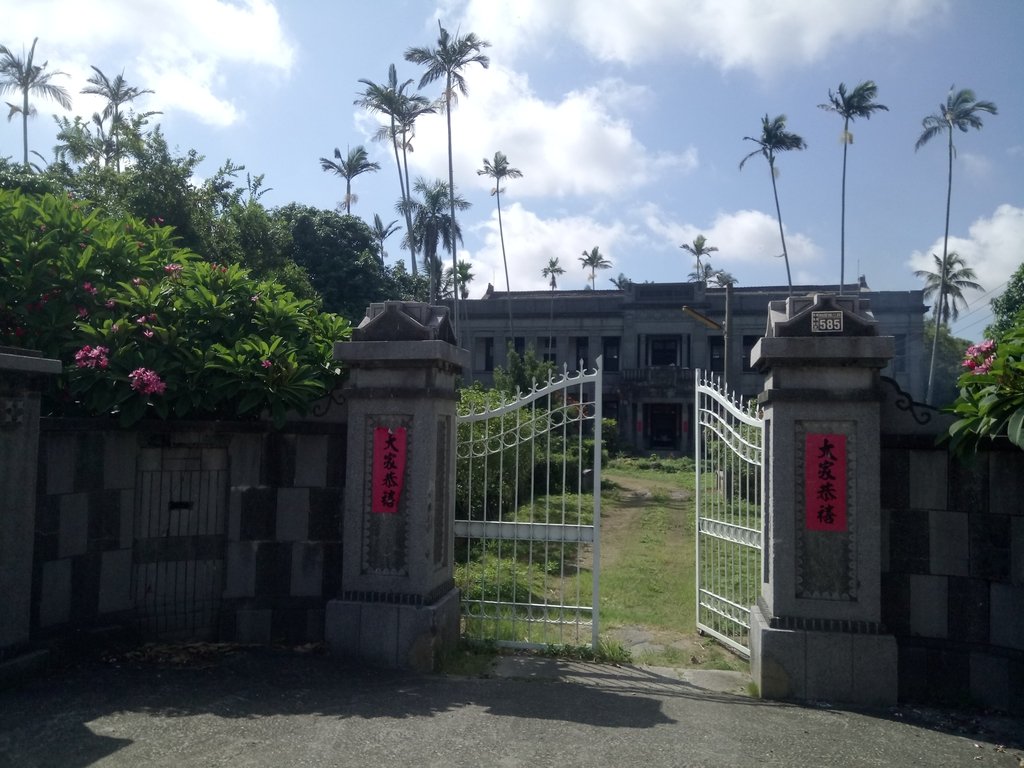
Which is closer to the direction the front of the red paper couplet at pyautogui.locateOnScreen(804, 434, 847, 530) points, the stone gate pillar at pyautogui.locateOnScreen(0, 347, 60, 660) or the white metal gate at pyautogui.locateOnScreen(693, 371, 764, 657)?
the stone gate pillar

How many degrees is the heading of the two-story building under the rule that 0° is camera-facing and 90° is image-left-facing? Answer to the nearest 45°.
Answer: approximately 0°

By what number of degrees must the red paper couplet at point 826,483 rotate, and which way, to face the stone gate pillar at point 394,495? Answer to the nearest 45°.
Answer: approximately 90° to its right

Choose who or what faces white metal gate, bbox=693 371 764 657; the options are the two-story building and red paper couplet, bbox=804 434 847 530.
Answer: the two-story building

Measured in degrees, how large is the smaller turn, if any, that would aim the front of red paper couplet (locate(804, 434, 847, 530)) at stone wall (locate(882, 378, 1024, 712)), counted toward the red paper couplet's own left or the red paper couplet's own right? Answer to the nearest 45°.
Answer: approximately 90° to the red paper couplet's own left

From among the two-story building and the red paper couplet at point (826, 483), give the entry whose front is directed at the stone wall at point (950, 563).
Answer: the two-story building

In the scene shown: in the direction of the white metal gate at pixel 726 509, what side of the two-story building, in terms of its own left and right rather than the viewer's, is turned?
front

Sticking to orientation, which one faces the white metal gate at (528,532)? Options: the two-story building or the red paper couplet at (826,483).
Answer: the two-story building

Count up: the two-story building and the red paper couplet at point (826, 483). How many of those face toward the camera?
2

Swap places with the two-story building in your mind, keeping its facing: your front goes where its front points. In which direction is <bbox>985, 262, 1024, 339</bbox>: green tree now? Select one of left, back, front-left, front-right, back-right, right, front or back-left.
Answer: front-left

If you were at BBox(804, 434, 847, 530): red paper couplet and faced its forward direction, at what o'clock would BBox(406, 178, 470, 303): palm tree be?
The palm tree is roughly at 5 o'clock from the red paper couplet.

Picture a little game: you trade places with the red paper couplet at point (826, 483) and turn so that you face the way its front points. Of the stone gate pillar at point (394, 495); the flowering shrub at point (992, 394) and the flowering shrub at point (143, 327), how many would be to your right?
2

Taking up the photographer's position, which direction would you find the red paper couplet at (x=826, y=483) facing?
facing the viewer
